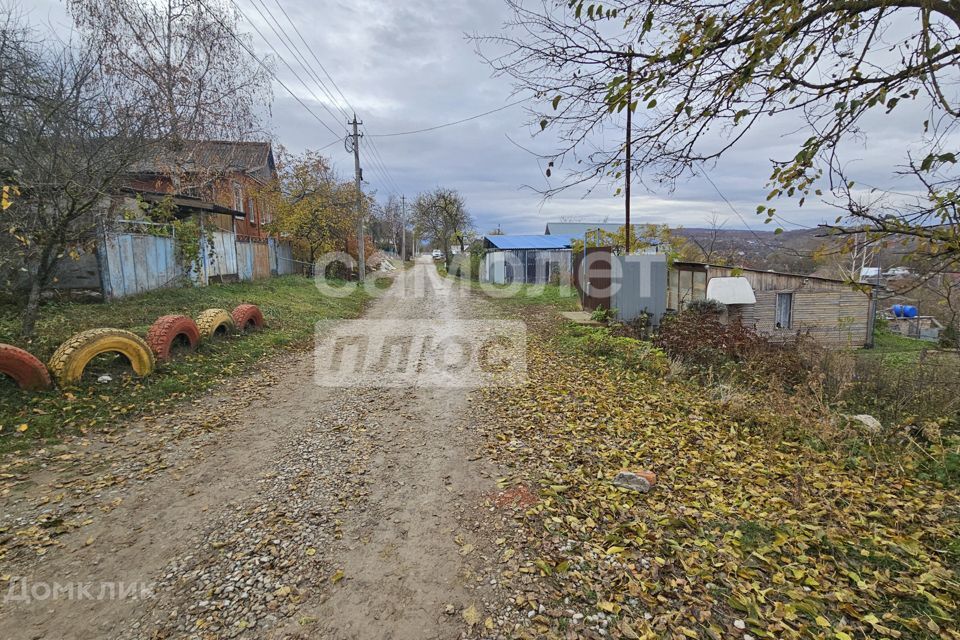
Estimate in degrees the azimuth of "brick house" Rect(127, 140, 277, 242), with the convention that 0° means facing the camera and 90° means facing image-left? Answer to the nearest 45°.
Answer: approximately 315°

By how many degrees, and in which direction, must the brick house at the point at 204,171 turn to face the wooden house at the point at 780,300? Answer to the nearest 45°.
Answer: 0° — it already faces it

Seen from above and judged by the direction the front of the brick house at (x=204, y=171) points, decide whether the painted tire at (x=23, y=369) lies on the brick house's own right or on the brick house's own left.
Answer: on the brick house's own right

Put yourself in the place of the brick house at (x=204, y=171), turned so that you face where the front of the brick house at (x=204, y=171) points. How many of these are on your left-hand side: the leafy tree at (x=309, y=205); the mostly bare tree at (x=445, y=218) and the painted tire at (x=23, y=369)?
2

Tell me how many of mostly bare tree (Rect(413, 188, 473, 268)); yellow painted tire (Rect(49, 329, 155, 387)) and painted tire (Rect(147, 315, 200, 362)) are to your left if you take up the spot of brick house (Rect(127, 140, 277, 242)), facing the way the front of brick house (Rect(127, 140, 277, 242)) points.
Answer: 1

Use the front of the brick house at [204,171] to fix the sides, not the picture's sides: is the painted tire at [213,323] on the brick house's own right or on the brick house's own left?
on the brick house's own right

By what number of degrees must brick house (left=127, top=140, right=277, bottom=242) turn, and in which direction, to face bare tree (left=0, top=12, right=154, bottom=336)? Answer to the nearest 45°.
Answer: approximately 45° to its right

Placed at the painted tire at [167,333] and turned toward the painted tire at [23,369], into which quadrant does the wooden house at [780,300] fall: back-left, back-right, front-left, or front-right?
back-left

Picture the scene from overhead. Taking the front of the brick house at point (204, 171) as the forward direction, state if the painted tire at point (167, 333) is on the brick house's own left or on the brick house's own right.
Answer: on the brick house's own right
